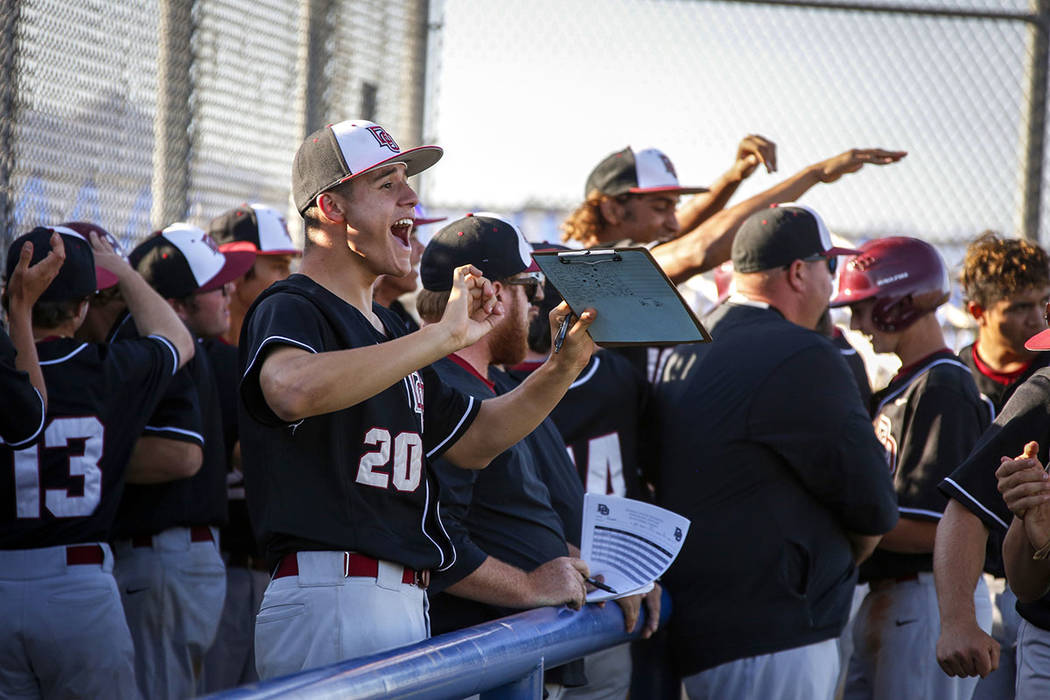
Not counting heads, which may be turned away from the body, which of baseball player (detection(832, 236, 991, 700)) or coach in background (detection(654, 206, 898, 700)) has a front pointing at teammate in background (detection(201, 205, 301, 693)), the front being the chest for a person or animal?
the baseball player

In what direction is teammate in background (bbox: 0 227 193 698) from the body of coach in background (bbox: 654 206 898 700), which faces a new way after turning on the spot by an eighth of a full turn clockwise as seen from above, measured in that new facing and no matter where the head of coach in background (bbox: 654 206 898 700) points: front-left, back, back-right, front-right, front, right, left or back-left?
back

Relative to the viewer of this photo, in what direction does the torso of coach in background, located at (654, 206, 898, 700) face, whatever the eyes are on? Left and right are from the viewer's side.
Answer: facing away from the viewer and to the right of the viewer

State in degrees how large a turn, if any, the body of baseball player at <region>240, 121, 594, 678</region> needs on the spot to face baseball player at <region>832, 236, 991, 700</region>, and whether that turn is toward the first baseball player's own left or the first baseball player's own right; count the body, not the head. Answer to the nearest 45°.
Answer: approximately 90° to the first baseball player's own left

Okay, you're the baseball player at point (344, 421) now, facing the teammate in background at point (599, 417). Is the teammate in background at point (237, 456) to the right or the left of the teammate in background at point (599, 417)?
left

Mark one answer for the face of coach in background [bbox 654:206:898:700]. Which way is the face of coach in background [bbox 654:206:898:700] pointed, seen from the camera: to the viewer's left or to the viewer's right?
to the viewer's right

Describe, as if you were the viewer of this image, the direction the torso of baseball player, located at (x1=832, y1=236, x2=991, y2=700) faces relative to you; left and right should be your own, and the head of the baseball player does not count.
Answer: facing to the left of the viewer

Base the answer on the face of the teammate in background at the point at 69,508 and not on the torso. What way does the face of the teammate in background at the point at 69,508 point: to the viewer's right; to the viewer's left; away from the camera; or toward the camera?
away from the camera
